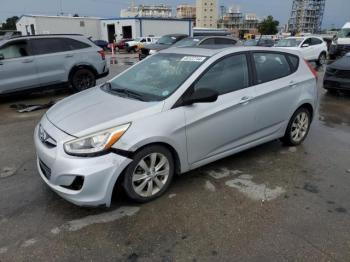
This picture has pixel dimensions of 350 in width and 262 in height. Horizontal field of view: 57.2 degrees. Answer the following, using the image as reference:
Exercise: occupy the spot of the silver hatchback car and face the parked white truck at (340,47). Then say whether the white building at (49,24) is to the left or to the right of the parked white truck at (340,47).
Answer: left

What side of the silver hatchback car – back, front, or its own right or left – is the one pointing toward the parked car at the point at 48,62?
right

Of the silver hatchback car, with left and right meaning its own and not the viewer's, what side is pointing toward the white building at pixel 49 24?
right

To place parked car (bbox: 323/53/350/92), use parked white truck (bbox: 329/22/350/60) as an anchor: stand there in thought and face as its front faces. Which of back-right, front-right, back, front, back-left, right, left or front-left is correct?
front-left

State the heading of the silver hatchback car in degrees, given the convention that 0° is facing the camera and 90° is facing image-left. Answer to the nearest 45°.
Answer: approximately 45°

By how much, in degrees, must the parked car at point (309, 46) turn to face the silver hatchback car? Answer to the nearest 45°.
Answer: approximately 45° to its left
